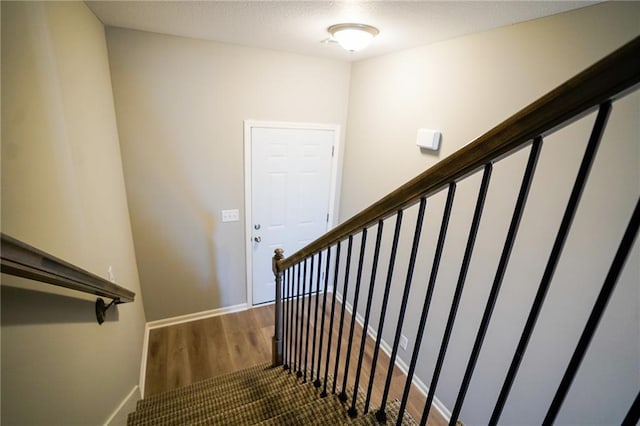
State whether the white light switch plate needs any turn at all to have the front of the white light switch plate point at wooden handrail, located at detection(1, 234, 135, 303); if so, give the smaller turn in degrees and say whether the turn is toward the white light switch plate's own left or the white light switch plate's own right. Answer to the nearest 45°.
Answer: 0° — it already faces it

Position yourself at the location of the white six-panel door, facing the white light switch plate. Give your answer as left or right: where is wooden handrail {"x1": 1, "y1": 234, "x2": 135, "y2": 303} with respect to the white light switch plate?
left

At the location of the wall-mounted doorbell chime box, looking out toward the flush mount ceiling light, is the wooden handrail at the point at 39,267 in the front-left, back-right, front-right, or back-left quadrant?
front-left

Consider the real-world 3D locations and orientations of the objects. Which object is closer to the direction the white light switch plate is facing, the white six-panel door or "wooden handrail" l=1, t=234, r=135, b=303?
the wooden handrail

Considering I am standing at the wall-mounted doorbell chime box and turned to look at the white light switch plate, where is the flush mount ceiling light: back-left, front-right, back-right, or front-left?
front-left

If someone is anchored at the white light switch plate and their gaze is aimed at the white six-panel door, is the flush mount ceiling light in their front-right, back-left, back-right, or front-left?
front-right

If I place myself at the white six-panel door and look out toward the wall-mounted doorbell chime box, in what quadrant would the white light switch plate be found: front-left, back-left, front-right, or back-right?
back-right

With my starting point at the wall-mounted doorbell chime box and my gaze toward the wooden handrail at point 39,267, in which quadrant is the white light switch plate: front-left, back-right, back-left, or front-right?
front-right

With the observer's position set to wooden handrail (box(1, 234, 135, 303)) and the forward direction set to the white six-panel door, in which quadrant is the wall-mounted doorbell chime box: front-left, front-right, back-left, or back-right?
front-right

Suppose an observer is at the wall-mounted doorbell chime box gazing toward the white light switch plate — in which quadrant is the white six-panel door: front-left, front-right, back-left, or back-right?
front-right

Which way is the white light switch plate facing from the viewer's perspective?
toward the camera

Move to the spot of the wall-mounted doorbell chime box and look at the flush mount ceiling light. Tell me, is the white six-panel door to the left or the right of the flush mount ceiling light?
right

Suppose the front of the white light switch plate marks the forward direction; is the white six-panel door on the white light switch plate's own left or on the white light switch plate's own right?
on the white light switch plate's own left

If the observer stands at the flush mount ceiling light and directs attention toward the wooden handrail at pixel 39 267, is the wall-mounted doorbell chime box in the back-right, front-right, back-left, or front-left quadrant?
back-left

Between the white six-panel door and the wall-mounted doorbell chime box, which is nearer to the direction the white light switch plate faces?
the wall-mounted doorbell chime box
